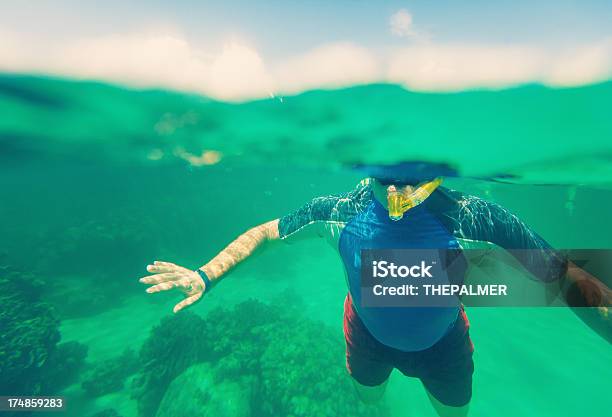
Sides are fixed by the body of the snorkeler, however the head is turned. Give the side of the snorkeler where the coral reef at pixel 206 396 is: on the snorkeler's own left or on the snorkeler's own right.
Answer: on the snorkeler's own right

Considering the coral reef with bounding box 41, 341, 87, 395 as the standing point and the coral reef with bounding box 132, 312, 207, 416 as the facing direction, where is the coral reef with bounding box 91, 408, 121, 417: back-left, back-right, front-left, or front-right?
front-right

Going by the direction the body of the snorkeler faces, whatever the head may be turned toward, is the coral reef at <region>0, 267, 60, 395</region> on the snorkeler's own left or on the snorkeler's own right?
on the snorkeler's own right

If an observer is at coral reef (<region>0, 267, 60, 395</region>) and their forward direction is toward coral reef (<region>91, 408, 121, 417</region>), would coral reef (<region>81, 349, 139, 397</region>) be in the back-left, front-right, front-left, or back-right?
front-left

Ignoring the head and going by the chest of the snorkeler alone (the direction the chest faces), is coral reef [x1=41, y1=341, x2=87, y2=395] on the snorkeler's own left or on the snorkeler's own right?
on the snorkeler's own right

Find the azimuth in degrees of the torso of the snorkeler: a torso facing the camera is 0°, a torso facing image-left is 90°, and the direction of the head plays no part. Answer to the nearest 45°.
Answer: approximately 0°
